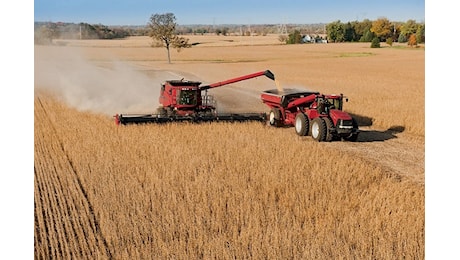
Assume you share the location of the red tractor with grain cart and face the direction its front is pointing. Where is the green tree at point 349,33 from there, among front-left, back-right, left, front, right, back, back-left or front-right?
back-left

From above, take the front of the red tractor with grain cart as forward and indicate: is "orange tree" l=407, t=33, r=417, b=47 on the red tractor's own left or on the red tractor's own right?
on the red tractor's own left

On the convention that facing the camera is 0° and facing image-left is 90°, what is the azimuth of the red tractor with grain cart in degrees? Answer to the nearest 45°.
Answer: approximately 315°

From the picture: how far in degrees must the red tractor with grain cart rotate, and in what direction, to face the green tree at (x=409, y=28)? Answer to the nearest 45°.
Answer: approximately 135° to its left

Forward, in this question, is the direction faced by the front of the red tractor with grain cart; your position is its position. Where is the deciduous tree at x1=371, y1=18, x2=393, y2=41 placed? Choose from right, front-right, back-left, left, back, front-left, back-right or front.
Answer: back-left

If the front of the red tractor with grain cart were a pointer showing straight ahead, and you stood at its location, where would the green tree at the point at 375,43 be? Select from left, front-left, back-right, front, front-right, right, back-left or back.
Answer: back-left

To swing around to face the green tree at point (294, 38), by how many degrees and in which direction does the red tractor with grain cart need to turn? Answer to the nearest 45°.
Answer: approximately 135° to its left
